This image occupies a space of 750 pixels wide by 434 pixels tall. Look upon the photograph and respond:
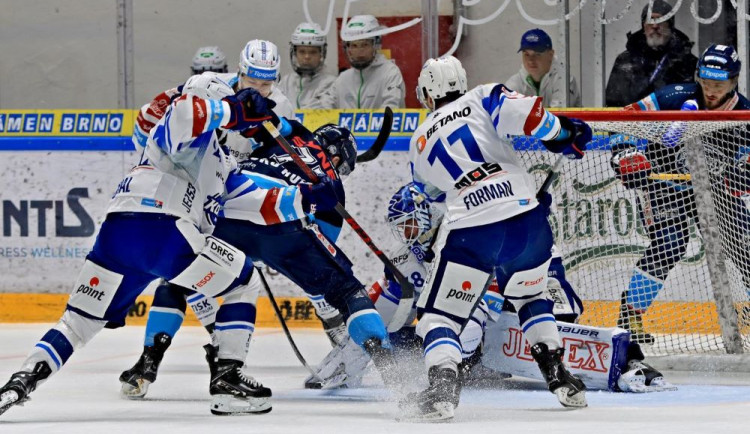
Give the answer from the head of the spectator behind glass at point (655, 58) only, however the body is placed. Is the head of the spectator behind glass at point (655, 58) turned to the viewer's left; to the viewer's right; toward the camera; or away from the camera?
toward the camera

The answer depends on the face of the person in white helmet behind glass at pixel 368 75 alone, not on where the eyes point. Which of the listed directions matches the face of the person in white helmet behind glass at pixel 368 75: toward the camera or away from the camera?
toward the camera

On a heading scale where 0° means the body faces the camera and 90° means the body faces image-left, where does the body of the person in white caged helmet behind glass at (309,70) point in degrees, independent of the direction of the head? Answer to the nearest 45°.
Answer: approximately 0°

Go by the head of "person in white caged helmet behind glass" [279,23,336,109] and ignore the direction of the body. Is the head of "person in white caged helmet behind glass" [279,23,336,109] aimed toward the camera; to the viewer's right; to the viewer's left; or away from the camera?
toward the camera

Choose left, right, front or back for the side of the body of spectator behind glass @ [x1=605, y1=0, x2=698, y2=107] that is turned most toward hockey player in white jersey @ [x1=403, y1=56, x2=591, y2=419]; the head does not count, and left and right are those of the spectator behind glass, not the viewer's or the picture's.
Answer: front

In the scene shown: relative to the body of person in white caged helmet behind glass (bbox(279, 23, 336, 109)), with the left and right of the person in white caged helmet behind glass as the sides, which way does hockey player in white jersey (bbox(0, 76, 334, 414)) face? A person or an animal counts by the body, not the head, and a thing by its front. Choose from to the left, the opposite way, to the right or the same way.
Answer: to the left

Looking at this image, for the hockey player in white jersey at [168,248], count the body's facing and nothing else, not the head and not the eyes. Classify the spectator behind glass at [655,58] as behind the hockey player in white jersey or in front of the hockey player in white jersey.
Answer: in front

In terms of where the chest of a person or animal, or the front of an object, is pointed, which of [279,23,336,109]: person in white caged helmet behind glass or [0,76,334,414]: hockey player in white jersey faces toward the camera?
the person in white caged helmet behind glass

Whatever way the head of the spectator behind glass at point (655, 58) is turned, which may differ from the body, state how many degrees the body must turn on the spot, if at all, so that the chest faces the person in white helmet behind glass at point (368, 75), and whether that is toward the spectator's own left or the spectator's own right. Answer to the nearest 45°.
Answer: approximately 90° to the spectator's own right

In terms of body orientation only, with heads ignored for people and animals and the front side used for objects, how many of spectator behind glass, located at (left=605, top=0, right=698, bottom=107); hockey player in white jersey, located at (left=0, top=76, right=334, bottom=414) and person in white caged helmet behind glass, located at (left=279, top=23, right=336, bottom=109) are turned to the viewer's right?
1

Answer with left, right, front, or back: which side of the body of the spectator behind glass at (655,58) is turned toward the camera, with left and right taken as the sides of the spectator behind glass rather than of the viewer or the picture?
front

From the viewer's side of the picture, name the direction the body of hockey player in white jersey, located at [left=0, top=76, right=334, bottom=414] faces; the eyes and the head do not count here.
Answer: to the viewer's right

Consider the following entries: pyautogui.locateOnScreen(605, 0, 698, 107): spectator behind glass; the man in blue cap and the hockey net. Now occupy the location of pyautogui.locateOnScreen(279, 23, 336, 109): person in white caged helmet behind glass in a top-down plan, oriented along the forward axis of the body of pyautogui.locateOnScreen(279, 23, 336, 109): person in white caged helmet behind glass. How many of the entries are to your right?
0
